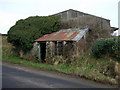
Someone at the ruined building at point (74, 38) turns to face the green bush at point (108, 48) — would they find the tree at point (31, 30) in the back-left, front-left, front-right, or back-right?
back-right

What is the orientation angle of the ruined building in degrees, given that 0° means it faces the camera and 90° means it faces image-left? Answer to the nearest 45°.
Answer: approximately 45°
